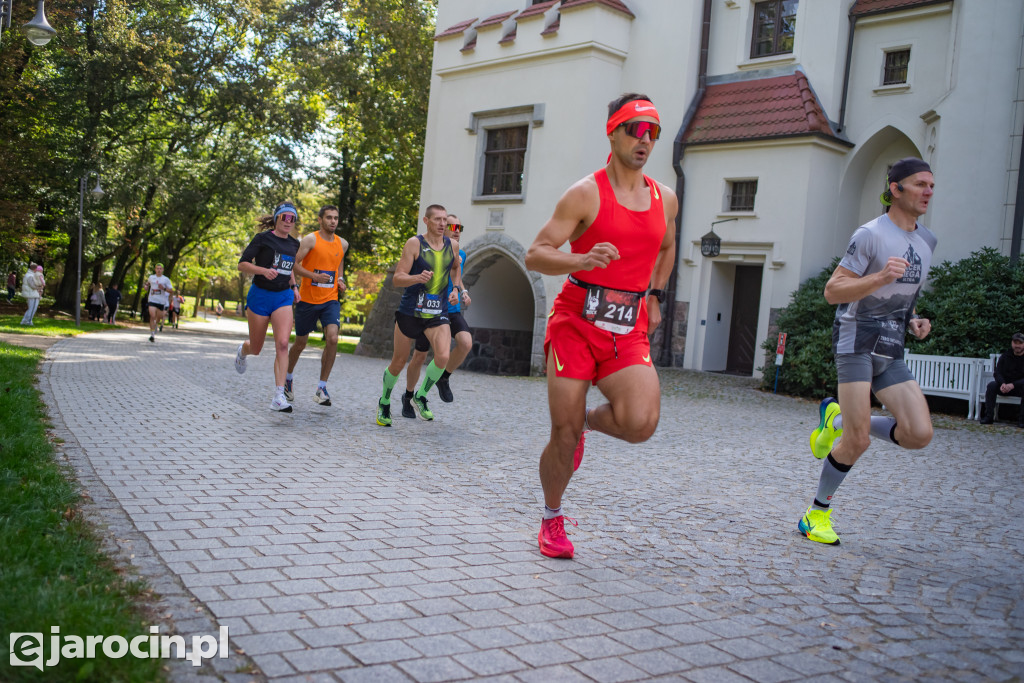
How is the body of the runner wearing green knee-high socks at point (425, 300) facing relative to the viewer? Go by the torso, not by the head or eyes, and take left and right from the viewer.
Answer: facing the viewer and to the right of the viewer

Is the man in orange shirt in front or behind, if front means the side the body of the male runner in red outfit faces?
behind

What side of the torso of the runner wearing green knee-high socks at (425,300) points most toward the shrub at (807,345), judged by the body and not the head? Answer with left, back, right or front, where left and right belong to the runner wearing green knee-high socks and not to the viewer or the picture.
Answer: left

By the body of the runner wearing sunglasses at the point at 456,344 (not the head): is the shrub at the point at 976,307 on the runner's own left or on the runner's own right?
on the runner's own left

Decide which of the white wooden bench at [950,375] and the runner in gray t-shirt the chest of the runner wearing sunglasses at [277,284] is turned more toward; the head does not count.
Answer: the runner in gray t-shirt

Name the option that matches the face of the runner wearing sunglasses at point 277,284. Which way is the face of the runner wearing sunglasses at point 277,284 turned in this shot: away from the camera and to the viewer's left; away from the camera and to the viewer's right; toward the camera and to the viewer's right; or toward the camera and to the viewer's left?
toward the camera and to the viewer's right

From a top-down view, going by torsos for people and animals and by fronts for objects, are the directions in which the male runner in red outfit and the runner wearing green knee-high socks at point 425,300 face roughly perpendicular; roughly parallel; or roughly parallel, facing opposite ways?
roughly parallel

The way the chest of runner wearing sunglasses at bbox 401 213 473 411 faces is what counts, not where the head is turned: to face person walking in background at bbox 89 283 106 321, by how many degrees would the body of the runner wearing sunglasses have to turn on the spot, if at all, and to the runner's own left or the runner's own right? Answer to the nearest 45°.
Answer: approximately 180°

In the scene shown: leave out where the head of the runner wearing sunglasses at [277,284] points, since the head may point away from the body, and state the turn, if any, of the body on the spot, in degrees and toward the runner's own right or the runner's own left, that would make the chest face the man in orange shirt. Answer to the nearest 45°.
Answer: approximately 90° to the runner's own left

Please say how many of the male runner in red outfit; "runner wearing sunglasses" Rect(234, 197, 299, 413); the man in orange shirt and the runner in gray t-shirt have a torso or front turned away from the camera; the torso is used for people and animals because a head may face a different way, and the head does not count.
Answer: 0

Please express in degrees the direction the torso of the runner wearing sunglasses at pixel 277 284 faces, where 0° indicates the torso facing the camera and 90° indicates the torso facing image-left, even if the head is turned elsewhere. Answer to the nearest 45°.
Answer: approximately 315°

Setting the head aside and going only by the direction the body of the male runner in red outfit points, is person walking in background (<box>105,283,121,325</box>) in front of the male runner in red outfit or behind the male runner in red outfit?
behind

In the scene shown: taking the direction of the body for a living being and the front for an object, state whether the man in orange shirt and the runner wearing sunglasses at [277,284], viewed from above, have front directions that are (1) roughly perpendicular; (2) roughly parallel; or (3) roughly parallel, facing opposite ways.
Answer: roughly parallel

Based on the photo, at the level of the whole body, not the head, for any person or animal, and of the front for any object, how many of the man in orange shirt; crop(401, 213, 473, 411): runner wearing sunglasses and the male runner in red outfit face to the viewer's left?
0

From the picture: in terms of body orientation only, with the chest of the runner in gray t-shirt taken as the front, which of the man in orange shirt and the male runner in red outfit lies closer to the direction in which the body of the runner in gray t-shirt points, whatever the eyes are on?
the male runner in red outfit
